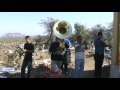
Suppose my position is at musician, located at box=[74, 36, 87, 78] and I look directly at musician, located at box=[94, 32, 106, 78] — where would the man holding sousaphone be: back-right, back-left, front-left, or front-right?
back-left

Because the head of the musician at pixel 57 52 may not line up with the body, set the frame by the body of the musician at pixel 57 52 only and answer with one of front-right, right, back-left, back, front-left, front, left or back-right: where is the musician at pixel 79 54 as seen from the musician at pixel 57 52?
front-left

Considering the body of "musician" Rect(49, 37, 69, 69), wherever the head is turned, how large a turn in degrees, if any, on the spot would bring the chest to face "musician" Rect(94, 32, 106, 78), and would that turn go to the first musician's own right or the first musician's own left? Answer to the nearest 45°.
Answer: approximately 45° to the first musician's own left

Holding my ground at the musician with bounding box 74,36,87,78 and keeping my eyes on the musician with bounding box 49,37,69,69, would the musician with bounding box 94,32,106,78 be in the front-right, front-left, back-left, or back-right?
back-right

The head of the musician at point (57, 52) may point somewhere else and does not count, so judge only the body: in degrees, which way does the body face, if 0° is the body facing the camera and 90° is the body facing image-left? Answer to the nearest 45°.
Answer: approximately 315°
